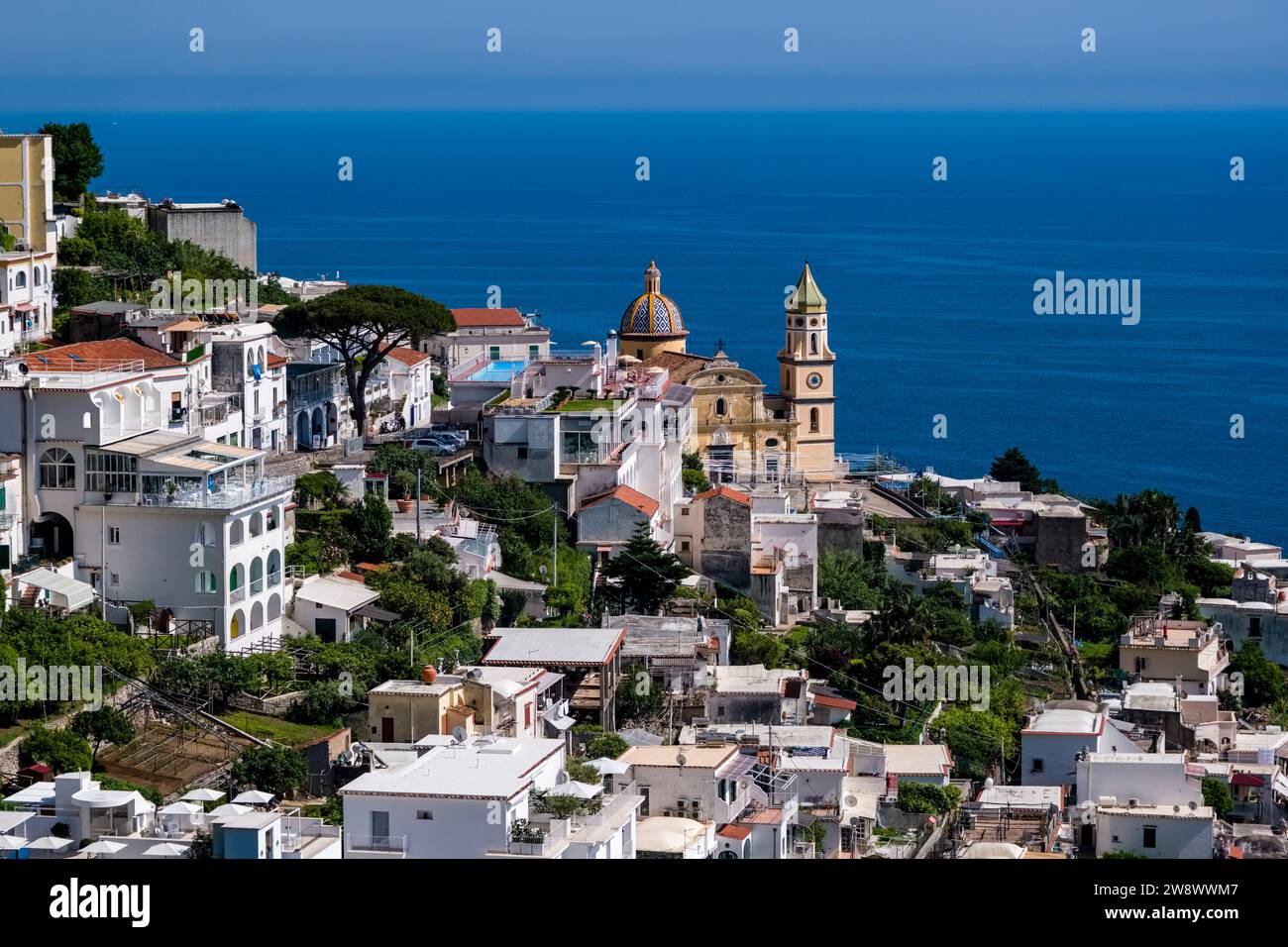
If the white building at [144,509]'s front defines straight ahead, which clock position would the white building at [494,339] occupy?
the white building at [494,339] is roughly at 8 o'clock from the white building at [144,509].

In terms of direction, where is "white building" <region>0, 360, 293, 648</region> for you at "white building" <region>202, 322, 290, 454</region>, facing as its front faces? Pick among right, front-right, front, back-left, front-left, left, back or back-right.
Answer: front-right

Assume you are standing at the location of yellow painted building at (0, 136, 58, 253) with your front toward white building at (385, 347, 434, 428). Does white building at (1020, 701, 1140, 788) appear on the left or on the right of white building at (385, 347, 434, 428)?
right

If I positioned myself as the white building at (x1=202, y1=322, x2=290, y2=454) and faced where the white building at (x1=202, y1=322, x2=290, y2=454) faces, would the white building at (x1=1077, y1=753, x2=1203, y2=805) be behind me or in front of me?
in front

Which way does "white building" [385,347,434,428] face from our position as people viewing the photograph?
facing the viewer and to the right of the viewer

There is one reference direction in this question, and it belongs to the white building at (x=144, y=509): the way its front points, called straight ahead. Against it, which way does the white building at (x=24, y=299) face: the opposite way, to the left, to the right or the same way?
the same way

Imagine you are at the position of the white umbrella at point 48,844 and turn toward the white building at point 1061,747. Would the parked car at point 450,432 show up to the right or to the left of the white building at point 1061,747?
left

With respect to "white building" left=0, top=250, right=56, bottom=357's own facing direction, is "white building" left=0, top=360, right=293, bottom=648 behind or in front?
in front

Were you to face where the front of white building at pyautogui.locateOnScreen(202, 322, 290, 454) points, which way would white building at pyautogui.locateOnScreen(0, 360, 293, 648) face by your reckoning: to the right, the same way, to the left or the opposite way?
the same way

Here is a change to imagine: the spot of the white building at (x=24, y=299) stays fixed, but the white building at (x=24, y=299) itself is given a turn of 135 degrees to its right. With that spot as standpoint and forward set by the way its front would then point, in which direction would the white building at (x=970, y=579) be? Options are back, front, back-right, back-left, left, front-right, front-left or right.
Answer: back

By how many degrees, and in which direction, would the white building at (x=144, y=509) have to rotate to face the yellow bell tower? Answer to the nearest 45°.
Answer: approximately 90° to its left

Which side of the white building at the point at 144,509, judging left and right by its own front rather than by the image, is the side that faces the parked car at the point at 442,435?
left

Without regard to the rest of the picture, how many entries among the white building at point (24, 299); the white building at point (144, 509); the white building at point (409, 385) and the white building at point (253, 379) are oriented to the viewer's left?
0

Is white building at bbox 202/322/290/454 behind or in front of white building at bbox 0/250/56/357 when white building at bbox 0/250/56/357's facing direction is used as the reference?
in front

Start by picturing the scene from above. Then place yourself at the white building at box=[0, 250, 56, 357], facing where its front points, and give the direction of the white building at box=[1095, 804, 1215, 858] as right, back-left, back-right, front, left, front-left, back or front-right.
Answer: front

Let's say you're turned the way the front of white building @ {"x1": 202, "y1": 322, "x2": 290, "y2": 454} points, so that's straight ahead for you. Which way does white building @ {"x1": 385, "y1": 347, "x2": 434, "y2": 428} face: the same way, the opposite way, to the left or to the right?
the same way

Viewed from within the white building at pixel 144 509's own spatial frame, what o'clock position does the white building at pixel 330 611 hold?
the white building at pixel 330 611 is roughly at 10 o'clock from the white building at pixel 144 509.

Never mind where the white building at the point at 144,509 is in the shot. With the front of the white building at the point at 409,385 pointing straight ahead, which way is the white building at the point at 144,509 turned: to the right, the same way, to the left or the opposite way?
the same way

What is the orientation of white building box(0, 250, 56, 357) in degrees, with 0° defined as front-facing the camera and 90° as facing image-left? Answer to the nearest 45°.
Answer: approximately 315°

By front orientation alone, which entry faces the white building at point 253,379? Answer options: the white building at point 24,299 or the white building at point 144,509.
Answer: the white building at point 24,299
